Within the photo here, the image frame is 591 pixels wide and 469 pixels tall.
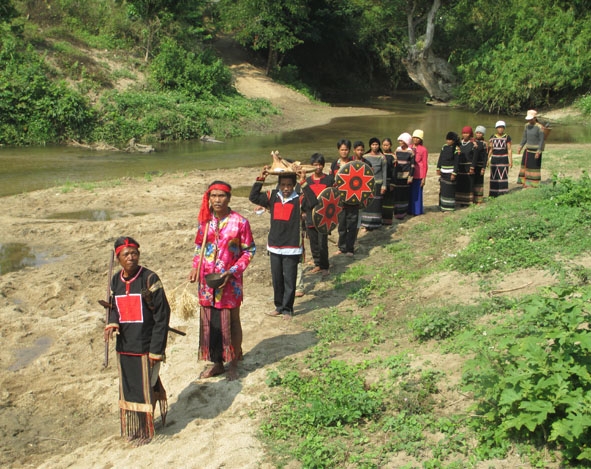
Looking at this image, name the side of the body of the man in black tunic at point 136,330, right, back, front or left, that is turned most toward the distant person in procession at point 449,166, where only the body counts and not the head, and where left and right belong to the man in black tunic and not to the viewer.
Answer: back

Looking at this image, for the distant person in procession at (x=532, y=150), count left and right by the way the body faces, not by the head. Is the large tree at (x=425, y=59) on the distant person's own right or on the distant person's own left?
on the distant person's own right

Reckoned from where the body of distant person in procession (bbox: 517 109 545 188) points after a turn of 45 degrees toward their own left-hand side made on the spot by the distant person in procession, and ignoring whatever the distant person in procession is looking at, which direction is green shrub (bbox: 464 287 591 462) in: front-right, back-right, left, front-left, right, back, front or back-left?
front

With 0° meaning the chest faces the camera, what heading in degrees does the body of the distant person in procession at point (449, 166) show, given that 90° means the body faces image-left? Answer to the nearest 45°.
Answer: approximately 45°

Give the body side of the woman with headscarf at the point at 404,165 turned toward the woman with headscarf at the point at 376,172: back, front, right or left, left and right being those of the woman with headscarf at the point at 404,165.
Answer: front

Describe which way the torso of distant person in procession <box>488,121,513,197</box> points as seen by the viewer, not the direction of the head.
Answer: toward the camera

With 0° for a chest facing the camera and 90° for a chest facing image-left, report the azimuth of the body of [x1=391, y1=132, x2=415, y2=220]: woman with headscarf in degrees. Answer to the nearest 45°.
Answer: approximately 45°

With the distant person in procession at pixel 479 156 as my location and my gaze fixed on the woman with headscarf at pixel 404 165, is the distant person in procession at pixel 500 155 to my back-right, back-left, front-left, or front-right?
back-right

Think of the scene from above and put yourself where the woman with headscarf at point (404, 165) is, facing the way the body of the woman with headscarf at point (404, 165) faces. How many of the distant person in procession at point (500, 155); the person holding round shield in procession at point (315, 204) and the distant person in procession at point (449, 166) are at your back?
2

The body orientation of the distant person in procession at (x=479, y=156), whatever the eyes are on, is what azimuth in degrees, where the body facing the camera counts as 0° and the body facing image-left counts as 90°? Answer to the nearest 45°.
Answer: approximately 45°

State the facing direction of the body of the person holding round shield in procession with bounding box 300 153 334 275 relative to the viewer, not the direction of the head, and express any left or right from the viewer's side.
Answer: facing the viewer

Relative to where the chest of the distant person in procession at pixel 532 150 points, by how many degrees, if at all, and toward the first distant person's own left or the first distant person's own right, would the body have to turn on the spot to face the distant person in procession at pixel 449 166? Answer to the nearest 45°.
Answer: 0° — they already face them

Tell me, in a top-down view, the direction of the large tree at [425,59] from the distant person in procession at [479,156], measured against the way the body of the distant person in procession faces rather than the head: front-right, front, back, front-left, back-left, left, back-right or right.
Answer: back-right

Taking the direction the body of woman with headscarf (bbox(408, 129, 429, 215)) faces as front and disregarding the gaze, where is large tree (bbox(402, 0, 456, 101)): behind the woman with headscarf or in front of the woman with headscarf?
behind

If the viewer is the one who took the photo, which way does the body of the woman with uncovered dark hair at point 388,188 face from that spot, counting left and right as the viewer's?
facing the viewer and to the left of the viewer

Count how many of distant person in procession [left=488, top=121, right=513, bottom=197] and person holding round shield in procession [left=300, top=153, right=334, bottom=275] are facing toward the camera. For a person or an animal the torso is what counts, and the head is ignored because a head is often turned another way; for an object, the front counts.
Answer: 2

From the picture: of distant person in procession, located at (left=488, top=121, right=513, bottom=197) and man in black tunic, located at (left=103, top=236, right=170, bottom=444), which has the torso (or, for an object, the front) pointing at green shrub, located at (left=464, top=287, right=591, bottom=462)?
the distant person in procession
